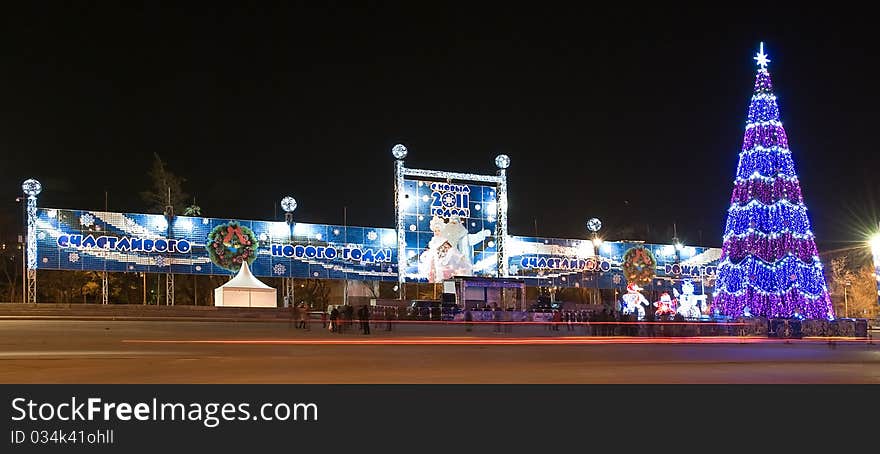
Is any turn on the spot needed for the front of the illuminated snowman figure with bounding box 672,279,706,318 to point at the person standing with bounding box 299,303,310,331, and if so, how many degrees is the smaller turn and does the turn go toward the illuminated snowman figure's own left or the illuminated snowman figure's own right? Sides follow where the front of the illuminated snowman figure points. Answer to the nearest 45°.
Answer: approximately 45° to the illuminated snowman figure's own right

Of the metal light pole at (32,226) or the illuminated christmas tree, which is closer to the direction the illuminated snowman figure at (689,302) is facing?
the illuminated christmas tree

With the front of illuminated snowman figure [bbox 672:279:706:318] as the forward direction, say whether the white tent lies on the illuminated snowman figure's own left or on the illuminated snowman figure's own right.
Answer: on the illuminated snowman figure's own right

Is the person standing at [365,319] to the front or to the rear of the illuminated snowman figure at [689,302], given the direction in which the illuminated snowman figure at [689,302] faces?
to the front

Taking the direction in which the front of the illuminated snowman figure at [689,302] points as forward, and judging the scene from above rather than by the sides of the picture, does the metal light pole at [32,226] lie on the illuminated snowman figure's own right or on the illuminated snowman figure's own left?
on the illuminated snowman figure's own right

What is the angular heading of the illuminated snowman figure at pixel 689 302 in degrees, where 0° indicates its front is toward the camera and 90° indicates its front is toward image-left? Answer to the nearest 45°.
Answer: approximately 0°
